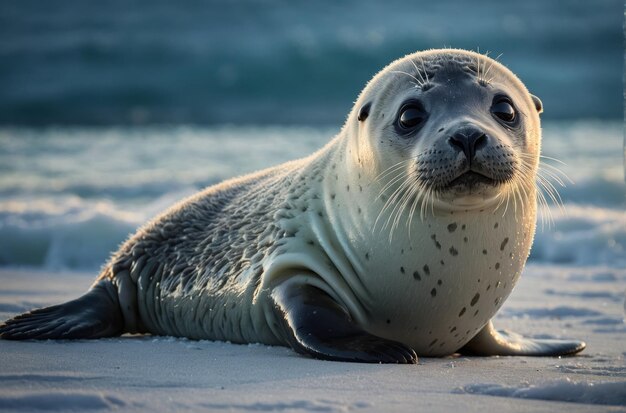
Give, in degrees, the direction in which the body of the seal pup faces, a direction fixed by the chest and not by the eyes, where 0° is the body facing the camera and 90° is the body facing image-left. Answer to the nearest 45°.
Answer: approximately 315°
